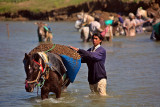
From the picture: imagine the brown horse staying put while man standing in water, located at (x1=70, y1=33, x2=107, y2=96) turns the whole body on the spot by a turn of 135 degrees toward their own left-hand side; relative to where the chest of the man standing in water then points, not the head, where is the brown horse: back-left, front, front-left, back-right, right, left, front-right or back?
back-right

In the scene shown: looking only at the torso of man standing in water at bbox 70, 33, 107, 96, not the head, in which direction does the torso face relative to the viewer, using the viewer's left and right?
facing the viewer and to the left of the viewer

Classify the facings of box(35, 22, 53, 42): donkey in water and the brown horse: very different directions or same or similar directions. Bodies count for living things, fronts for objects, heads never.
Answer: same or similar directions

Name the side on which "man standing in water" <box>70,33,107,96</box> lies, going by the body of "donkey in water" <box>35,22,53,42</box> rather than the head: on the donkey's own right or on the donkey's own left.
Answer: on the donkey's own left

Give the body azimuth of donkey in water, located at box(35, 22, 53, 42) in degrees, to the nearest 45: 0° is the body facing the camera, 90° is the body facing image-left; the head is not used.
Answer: approximately 45°

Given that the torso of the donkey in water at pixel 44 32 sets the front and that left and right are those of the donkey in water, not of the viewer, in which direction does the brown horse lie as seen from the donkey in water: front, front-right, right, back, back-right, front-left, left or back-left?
front-left

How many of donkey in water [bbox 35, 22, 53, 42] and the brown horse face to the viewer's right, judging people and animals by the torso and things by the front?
0
